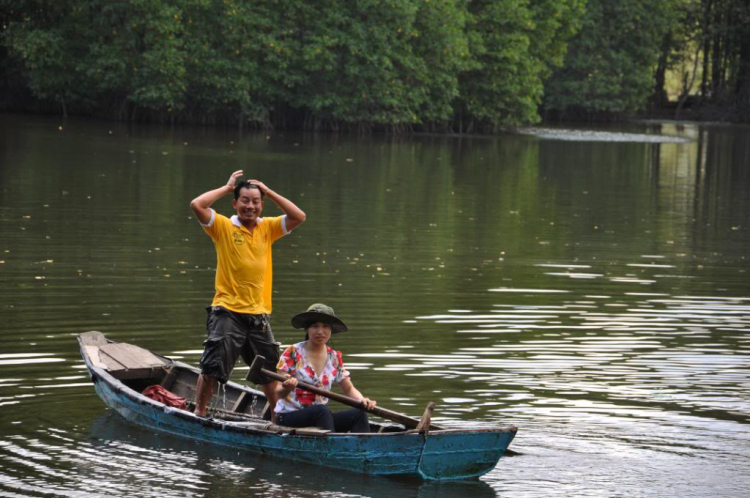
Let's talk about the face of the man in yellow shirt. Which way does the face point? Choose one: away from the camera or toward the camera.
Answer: toward the camera

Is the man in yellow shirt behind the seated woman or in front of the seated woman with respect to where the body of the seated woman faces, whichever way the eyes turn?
behind

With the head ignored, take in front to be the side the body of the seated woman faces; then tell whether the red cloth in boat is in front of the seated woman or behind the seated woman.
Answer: behind

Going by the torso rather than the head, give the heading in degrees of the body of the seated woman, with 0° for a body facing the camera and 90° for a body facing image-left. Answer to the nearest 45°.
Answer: approximately 315°

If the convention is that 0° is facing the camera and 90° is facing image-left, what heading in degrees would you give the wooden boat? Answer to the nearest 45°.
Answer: approximately 315°

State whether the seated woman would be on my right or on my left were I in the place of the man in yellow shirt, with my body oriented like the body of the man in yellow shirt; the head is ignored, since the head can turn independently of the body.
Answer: on my left

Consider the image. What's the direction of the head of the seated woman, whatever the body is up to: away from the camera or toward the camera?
toward the camera

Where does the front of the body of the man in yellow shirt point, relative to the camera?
toward the camera
